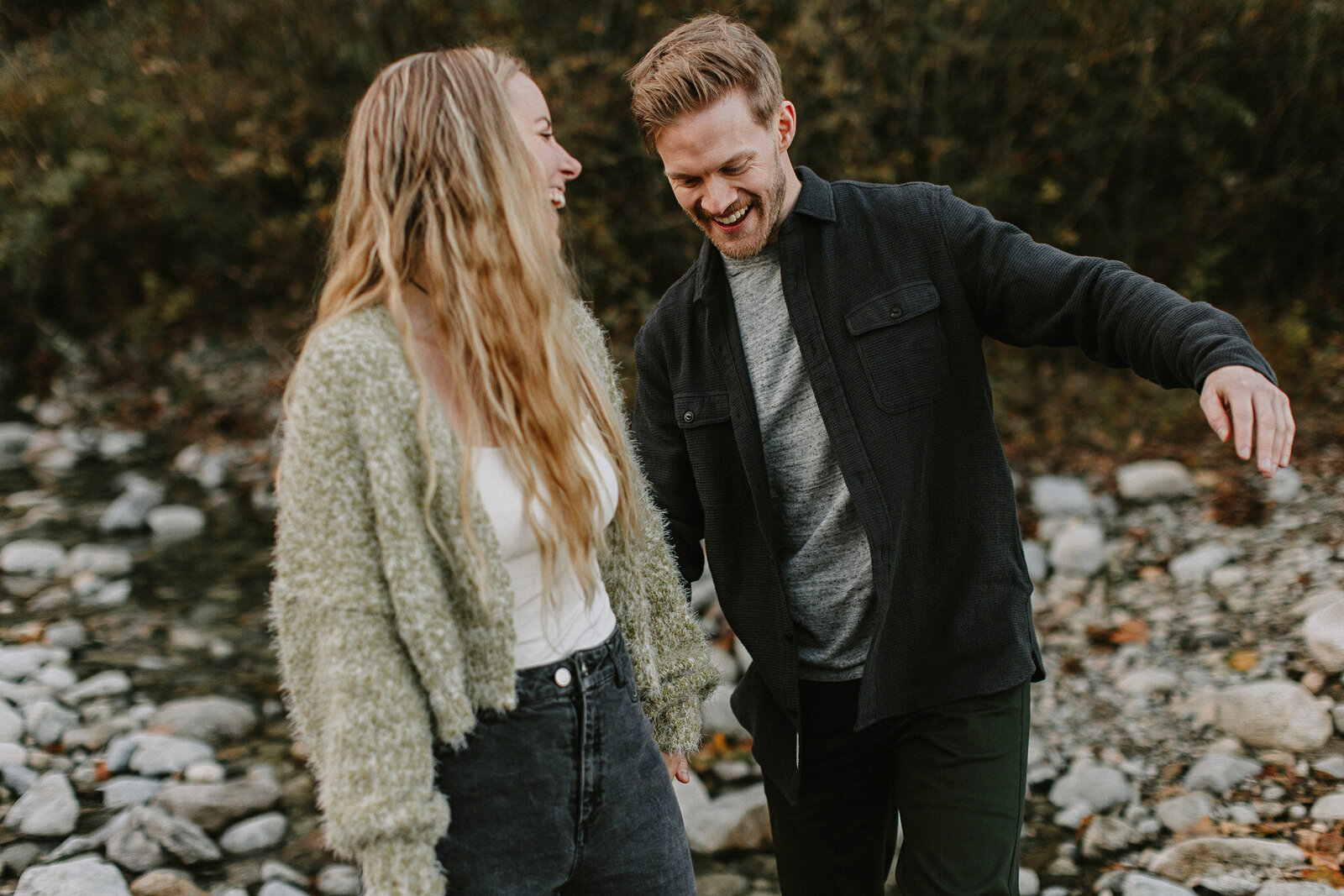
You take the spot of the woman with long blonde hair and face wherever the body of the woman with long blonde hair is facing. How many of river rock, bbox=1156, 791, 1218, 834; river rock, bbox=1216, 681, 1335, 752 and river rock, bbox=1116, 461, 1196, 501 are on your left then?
3

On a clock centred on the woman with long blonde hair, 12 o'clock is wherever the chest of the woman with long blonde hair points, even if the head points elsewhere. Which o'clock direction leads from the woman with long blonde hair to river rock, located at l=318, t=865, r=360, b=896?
The river rock is roughly at 7 o'clock from the woman with long blonde hair.

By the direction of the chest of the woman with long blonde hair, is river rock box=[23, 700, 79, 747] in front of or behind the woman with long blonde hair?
behind

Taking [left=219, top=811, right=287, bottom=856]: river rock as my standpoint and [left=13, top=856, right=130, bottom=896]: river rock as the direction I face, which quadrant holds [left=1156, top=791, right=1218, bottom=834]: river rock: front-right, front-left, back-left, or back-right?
back-left

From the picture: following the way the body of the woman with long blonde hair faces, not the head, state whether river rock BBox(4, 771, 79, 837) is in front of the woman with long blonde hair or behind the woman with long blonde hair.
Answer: behind

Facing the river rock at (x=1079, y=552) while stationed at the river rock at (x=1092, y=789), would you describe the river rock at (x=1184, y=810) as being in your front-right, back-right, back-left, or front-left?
back-right

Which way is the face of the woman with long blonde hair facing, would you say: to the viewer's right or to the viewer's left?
to the viewer's right

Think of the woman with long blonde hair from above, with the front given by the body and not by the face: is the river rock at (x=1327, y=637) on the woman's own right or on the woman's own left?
on the woman's own left

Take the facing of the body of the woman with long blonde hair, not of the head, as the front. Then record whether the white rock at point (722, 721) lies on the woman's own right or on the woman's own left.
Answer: on the woman's own left

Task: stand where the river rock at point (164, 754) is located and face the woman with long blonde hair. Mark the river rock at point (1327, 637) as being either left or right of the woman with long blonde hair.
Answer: left

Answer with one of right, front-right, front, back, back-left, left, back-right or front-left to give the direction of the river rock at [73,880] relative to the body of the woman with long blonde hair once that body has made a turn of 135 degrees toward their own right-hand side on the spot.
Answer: front-right

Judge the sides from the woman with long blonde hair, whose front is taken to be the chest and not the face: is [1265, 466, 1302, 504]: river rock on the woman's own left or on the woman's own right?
on the woman's own left

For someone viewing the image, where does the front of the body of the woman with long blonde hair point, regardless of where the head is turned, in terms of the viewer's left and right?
facing the viewer and to the right of the viewer

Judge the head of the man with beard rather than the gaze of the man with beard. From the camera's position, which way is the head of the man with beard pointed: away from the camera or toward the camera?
toward the camera
